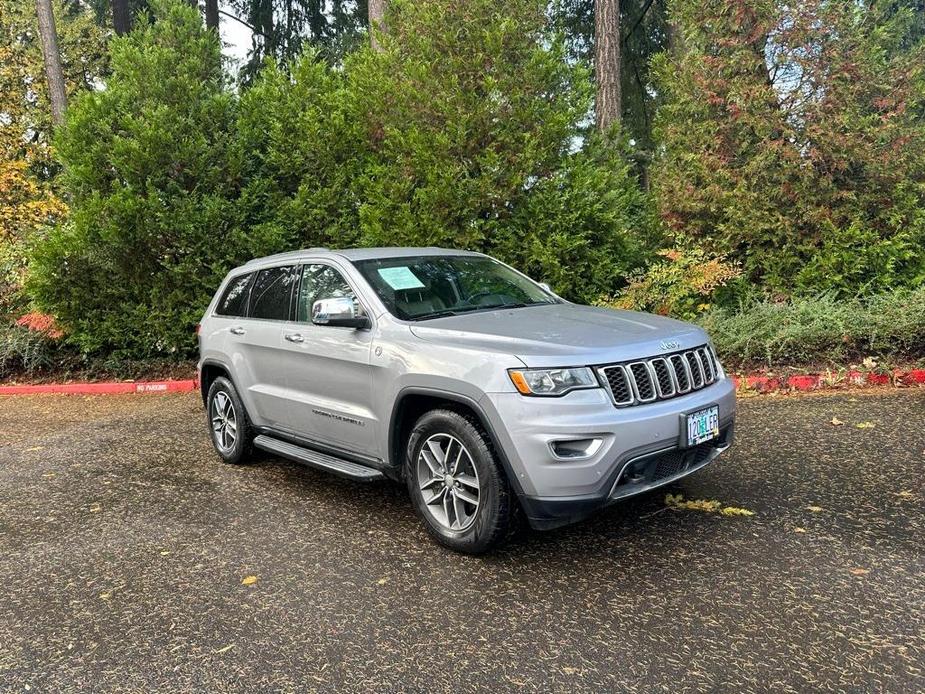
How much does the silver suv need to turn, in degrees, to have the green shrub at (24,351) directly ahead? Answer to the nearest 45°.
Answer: approximately 180°

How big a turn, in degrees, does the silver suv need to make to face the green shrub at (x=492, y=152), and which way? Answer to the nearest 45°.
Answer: approximately 135° to its left

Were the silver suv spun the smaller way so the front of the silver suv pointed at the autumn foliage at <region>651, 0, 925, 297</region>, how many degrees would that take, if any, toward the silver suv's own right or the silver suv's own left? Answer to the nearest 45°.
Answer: approximately 90° to the silver suv's own left

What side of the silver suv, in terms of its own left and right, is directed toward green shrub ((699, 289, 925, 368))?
left

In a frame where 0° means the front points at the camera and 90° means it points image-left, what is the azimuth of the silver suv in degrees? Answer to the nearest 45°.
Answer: approximately 315°

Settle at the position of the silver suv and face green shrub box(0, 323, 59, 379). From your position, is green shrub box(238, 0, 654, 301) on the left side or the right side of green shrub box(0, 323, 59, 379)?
right

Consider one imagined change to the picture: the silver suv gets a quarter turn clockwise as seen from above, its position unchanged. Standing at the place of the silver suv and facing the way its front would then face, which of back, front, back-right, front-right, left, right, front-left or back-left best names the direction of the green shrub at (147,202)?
right
